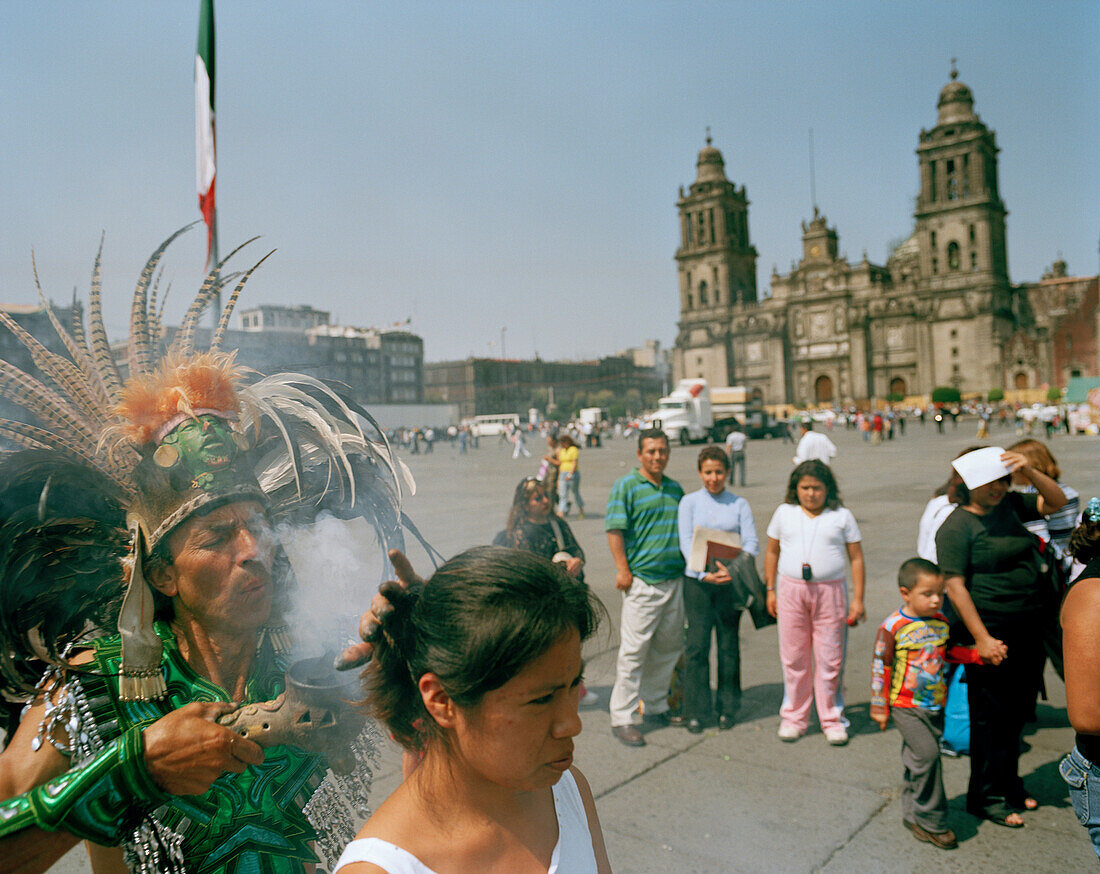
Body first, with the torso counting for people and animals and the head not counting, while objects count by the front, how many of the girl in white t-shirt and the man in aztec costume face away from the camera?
0

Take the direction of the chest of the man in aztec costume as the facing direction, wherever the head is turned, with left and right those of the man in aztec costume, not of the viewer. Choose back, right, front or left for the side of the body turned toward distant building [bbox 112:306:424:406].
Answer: left

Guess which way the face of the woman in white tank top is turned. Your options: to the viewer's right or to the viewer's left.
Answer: to the viewer's right

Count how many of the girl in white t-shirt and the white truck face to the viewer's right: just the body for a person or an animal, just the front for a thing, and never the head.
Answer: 0

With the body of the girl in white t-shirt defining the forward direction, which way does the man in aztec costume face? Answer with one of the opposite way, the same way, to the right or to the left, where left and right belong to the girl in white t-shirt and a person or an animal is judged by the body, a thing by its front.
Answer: to the left

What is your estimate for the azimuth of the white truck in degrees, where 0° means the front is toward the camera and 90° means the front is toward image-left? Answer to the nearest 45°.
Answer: approximately 45°

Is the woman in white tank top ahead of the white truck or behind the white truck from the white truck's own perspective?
ahead

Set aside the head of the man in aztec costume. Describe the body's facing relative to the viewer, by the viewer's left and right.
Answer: facing the viewer and to the right of the viewer

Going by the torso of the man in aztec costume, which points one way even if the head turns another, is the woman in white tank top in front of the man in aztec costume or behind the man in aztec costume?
in front

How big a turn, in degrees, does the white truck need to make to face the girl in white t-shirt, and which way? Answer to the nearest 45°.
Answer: approximately 45° to its left

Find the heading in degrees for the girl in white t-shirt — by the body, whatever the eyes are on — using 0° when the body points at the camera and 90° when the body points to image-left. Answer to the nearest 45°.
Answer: approximately 0°

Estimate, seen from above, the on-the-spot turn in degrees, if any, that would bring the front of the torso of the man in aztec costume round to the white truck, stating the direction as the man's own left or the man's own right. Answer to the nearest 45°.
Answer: approximately 90° to the man's own left
